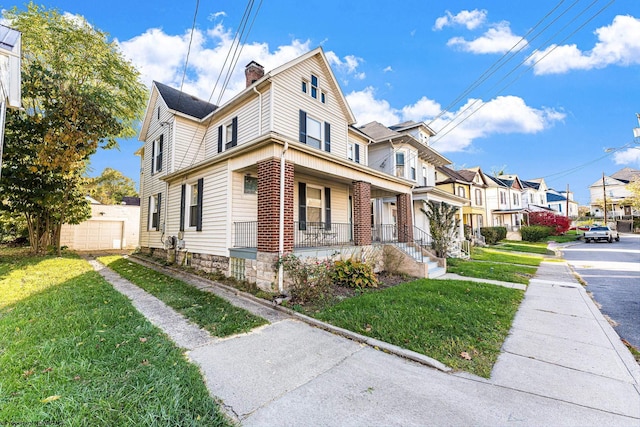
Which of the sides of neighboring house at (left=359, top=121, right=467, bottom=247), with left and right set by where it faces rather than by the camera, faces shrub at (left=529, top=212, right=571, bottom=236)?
left

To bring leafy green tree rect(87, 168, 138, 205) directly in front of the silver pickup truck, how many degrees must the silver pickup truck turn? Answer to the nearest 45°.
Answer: approximately 135° to its left

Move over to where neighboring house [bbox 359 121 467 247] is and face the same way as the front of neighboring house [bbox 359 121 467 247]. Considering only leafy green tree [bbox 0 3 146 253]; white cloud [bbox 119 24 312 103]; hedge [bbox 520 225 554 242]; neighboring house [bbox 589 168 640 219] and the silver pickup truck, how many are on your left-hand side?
3

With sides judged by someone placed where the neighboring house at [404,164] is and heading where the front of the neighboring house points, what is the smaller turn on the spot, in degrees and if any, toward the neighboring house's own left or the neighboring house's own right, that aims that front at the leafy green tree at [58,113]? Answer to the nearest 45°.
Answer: approximately 90° to the neighboring house's own right

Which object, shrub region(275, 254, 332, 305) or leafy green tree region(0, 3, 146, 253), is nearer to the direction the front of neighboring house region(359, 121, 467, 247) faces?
the shrub

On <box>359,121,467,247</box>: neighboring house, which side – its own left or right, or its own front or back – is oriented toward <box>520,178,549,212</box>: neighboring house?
left

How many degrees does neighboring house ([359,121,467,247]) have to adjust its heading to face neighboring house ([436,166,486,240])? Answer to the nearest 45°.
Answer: approximately 90° to its left
